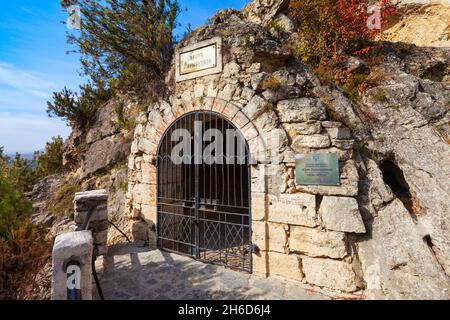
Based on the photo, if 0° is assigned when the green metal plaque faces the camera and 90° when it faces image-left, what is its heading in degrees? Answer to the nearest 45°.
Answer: approximately 0°

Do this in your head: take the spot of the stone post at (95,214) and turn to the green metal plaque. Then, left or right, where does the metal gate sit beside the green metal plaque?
left

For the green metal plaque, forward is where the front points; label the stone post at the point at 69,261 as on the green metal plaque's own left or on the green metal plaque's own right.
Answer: on the green metal plaque's own right

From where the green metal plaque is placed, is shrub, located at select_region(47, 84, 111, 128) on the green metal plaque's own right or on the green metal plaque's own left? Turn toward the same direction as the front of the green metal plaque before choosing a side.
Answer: on the green metal plaque's own right

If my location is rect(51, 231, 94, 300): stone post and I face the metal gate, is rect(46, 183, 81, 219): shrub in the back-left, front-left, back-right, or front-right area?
front-left

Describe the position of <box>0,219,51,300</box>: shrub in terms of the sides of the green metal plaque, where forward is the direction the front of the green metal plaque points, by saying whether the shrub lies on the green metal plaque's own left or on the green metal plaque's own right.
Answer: on the green metal plaque's own right

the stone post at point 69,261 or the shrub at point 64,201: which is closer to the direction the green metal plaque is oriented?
the stone post

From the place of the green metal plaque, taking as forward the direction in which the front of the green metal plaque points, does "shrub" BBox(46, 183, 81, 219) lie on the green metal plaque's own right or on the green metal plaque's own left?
on the green metal plaque's own right

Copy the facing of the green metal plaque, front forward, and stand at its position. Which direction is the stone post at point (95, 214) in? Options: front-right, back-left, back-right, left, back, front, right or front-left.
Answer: right
